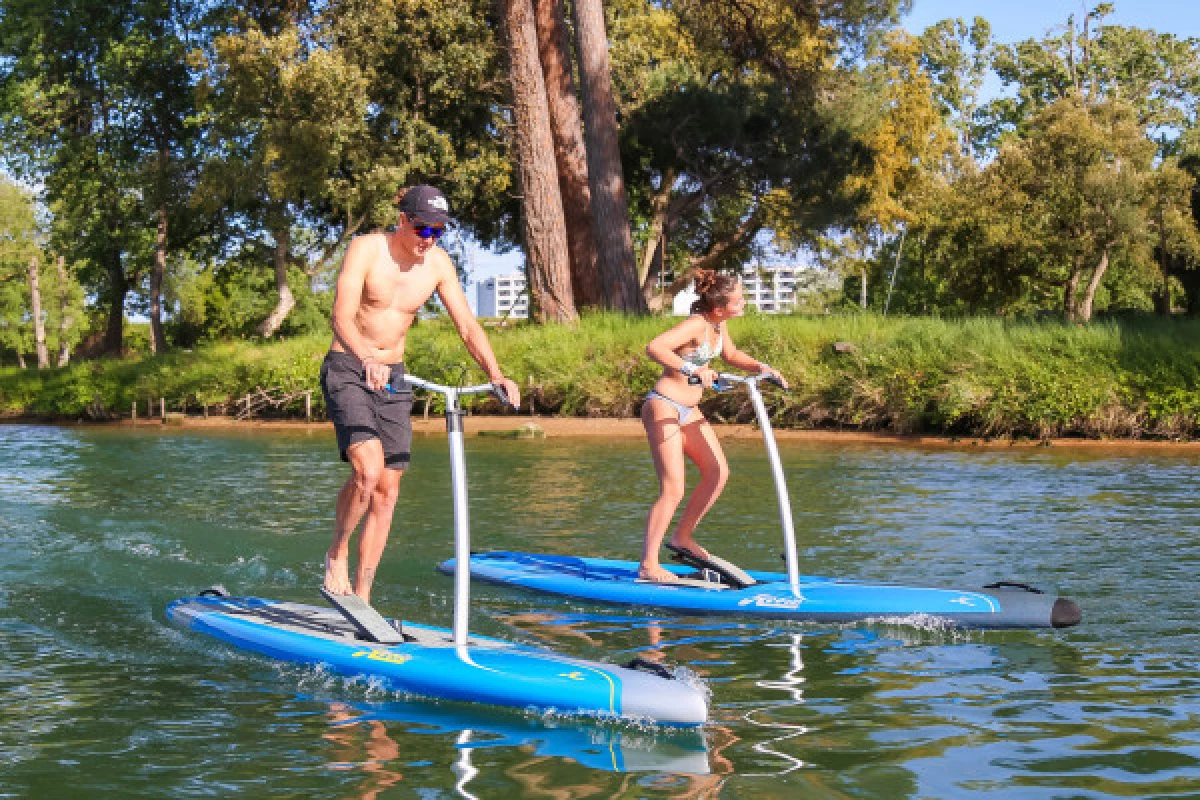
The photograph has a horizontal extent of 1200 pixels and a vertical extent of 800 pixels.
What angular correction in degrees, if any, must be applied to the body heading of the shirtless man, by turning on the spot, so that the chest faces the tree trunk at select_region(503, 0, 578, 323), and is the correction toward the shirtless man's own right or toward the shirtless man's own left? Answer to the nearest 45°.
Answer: approximately 135° to the shirtless man's own left

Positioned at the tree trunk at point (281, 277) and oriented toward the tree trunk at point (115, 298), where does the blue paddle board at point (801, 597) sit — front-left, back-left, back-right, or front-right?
back-left

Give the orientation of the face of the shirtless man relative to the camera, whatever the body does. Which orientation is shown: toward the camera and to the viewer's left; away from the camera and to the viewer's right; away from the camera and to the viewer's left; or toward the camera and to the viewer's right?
toward the camera and to the viewer's right

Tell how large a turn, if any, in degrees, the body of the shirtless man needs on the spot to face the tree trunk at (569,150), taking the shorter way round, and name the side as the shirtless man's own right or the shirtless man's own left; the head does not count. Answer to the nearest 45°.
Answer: approximately 135° to the shirtless man's own left

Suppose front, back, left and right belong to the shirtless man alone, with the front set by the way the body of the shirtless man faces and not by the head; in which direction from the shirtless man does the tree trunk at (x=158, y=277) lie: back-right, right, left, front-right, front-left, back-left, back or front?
back-left

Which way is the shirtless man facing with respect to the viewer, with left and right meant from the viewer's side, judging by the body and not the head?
facing the viewer and to the right of the viewer

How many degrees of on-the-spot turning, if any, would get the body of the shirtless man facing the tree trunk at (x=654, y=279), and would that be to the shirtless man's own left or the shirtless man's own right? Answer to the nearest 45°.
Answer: approximately 135° to the shirtless man's own left

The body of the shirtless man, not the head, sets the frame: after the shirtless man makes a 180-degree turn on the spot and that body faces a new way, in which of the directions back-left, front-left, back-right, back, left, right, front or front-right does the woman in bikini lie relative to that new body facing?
right

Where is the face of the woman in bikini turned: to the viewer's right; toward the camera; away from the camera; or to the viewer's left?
to the viewer's right

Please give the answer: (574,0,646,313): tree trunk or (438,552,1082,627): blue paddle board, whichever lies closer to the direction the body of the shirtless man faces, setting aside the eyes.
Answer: the blue paddle board
